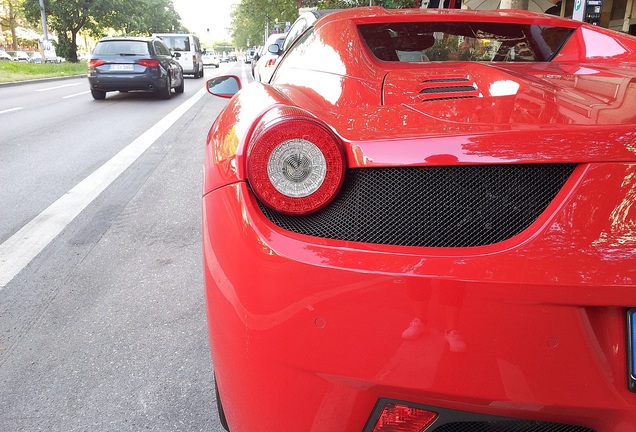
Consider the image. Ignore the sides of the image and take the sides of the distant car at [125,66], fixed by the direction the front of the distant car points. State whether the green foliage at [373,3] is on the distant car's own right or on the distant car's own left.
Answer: on the distant car's own right

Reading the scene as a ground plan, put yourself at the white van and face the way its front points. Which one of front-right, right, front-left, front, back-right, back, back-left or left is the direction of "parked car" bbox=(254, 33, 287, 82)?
back

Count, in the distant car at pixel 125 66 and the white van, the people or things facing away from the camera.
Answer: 2

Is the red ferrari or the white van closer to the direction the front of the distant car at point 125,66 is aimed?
the white van

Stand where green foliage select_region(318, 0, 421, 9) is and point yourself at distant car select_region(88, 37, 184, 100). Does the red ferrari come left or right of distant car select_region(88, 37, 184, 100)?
left

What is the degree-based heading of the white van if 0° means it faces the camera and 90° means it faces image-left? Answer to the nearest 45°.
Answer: approximately 180°

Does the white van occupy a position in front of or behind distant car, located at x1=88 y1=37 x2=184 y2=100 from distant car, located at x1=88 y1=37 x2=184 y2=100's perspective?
in front

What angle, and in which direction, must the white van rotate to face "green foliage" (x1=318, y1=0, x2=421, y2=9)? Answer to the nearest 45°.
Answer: approximately 135° to its right

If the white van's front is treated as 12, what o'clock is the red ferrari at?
The red ferrari is roughly at 6 o'clock from the white van.

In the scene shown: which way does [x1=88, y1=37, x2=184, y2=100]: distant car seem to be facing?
away from the camera
